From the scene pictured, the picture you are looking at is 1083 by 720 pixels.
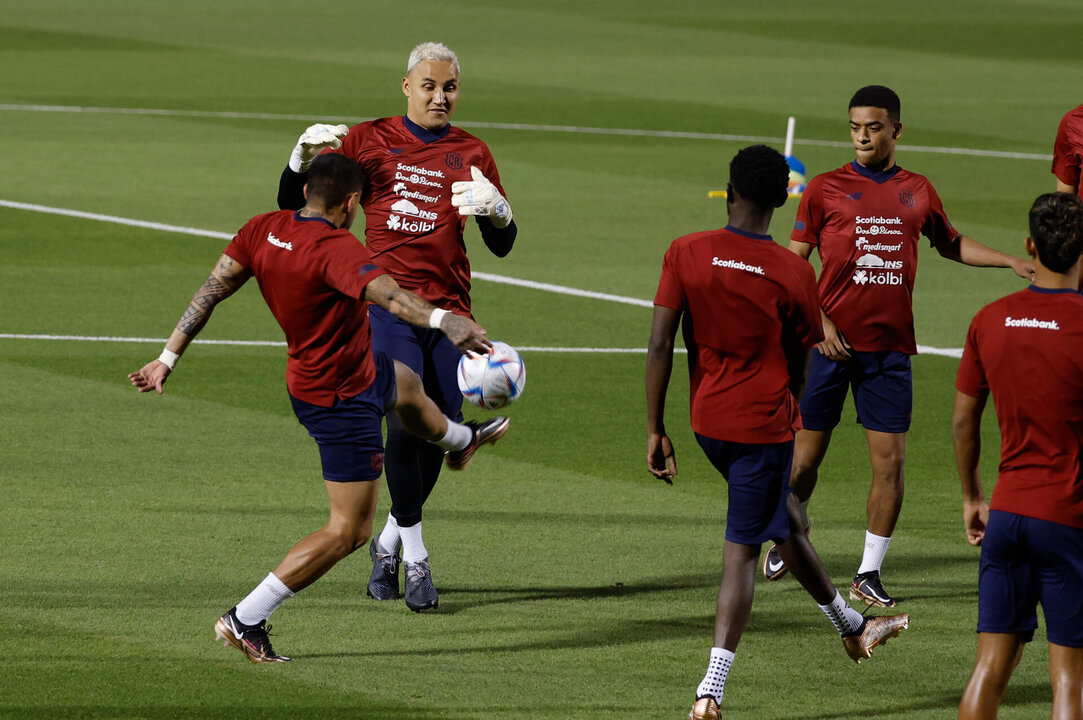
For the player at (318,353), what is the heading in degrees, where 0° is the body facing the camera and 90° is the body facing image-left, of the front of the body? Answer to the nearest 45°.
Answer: approximately 225°

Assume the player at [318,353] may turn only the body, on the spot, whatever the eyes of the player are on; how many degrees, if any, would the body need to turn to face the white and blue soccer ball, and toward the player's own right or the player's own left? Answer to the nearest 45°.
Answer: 0° — they already face it

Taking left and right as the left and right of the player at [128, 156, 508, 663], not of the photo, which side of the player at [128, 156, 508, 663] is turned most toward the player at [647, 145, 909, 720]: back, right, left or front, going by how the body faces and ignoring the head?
right

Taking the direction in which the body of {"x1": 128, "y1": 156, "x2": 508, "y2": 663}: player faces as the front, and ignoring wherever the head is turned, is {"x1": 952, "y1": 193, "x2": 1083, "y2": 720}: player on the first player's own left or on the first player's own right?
on the first player's own right
